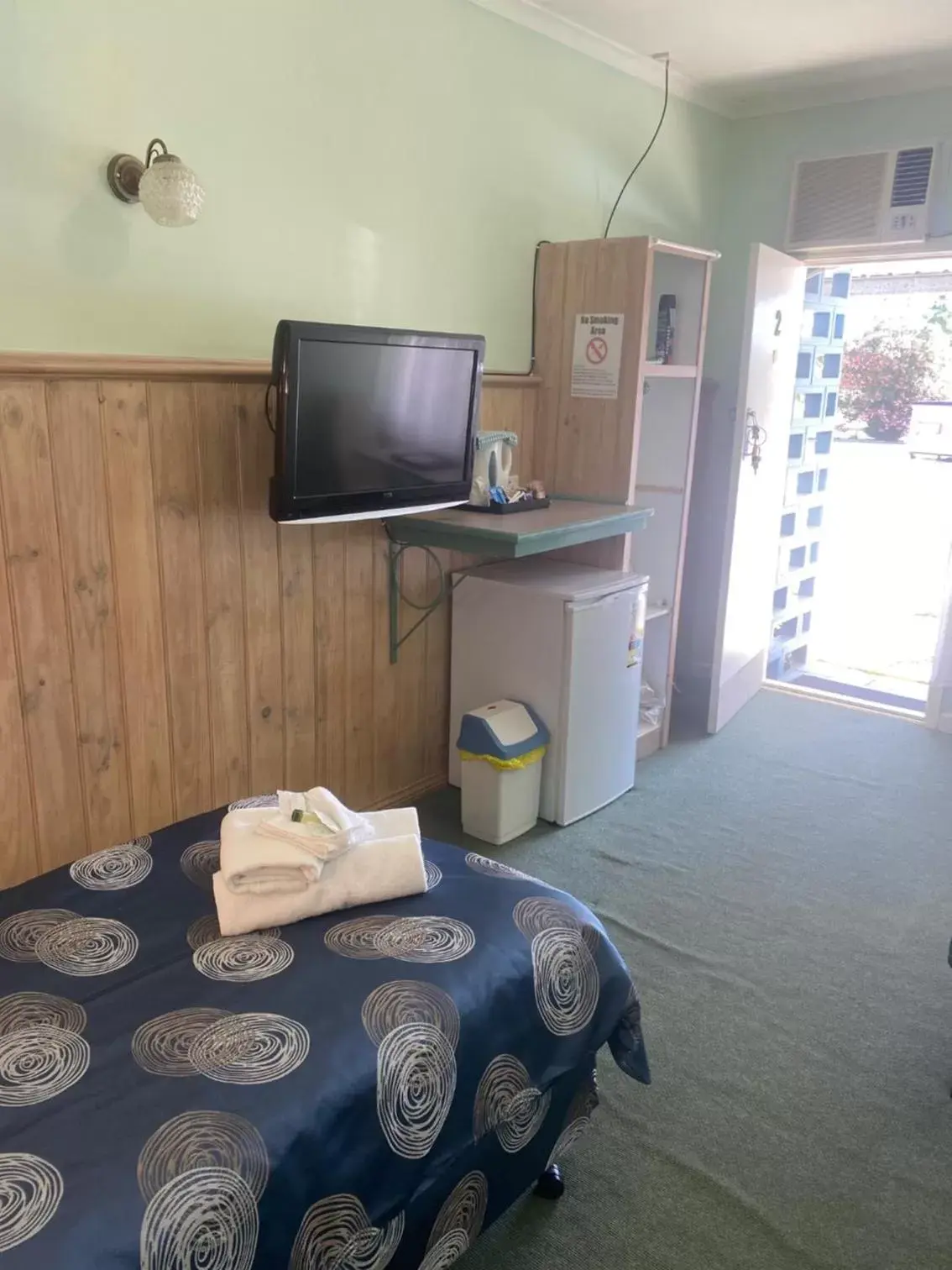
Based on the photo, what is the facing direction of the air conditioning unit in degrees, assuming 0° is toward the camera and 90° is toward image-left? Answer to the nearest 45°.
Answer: approximately 0°

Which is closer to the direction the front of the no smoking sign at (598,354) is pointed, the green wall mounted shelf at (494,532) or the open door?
the green wall mounted shelf

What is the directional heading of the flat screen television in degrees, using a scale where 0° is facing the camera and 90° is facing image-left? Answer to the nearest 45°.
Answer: approximately 315°

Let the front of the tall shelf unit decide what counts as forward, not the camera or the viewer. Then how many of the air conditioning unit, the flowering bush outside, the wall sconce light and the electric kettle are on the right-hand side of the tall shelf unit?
2

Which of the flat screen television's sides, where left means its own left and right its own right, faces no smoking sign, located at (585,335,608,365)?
left

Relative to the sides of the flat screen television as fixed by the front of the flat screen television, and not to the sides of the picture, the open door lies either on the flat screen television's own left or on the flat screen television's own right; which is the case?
on the flat screen television's own left

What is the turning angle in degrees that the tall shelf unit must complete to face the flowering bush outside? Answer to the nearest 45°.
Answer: approximately 90° to its left
